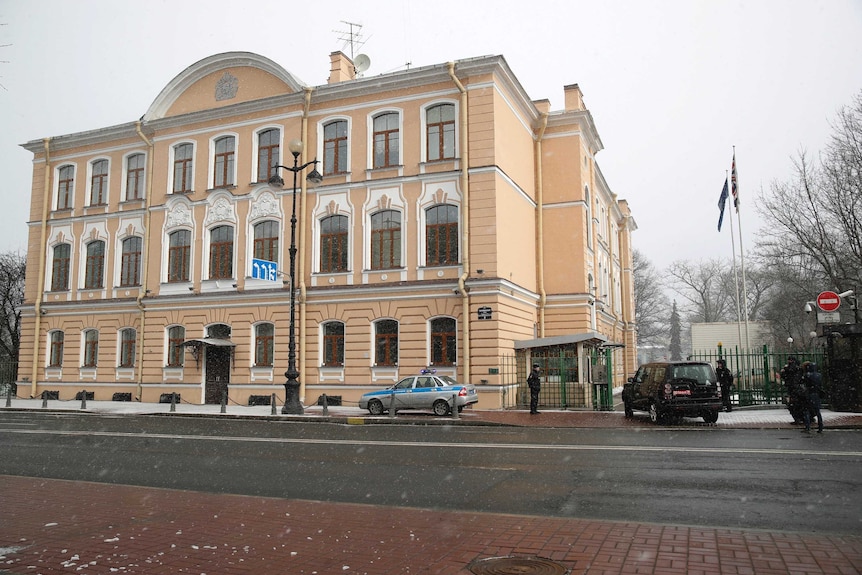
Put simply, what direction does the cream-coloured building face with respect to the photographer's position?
facing the viewer and to the left of the viewer

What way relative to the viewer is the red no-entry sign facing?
toward the camera

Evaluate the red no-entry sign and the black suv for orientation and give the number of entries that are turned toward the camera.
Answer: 1

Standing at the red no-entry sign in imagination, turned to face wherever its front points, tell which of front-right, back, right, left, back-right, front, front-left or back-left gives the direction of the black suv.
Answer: front-right

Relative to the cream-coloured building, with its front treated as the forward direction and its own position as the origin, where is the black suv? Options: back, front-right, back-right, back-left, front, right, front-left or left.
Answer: left

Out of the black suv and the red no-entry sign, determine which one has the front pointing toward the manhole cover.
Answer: the red no-entry sign

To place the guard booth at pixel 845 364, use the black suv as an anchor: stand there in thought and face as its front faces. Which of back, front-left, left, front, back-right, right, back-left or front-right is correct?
right

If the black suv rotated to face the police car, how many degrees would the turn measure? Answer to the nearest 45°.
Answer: approximately 45° to its left

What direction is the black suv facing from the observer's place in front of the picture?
facing away from the viewer and to the left of the viewer

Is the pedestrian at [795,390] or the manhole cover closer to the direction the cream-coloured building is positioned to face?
the manhole cover

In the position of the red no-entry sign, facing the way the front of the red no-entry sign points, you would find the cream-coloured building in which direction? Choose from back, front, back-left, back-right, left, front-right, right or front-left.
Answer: right

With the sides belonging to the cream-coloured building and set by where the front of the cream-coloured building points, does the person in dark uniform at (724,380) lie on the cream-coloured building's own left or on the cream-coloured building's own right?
on the cream-coloured building's own left

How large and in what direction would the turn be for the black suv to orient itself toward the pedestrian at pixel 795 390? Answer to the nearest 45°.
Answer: approximately 135° to its right
